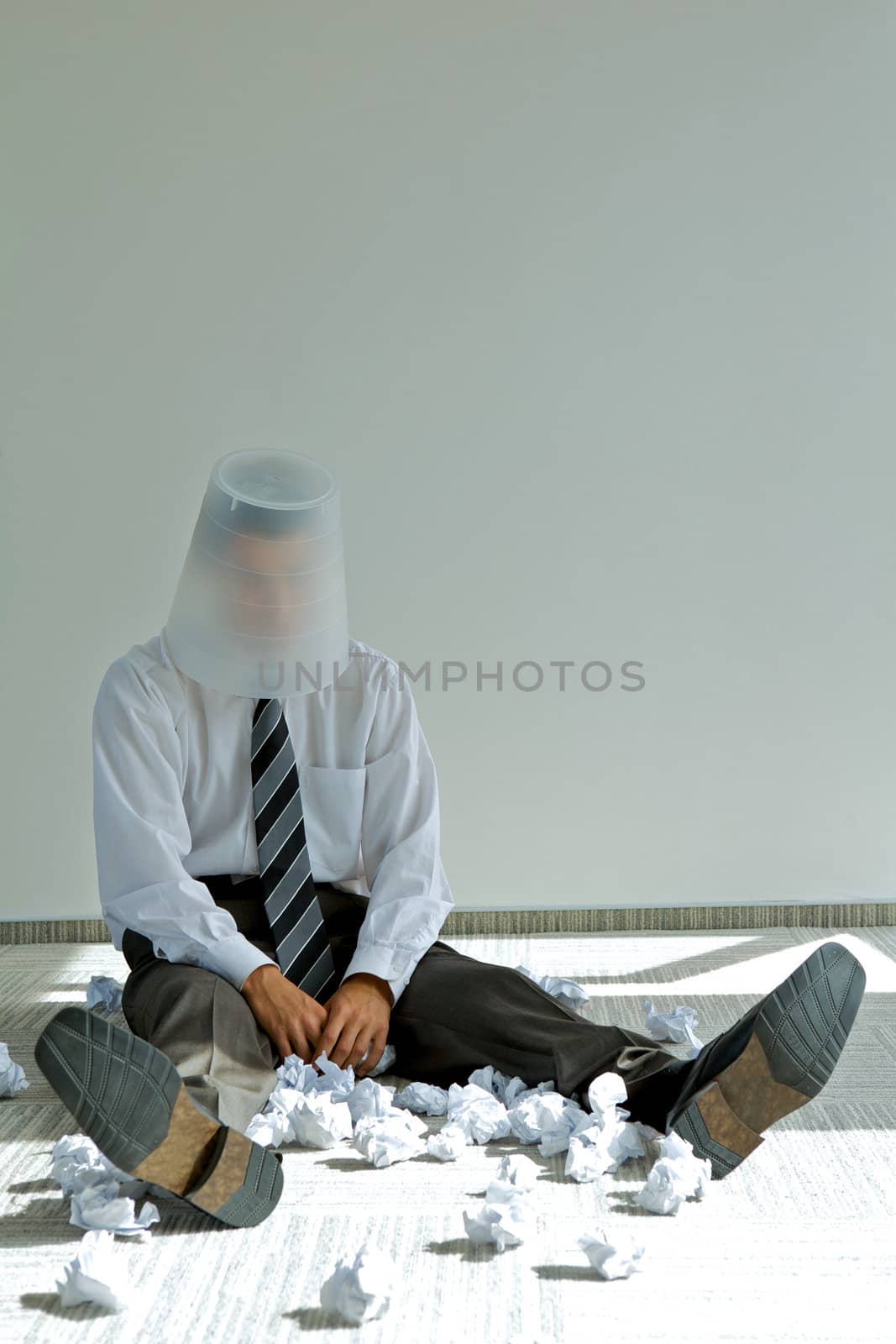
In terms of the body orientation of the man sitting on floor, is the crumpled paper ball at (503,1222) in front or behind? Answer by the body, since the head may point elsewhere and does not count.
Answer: in front

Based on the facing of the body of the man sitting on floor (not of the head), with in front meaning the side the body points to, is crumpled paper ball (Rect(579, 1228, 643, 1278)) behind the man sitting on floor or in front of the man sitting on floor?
in front

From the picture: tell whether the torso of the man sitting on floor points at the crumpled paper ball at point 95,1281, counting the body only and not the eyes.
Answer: yes

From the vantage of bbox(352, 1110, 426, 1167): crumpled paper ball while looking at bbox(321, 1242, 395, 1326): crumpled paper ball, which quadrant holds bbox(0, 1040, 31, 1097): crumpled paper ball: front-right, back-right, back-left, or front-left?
back-right

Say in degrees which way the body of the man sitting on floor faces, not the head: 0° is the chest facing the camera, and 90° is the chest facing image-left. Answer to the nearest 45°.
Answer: approximately 0°
